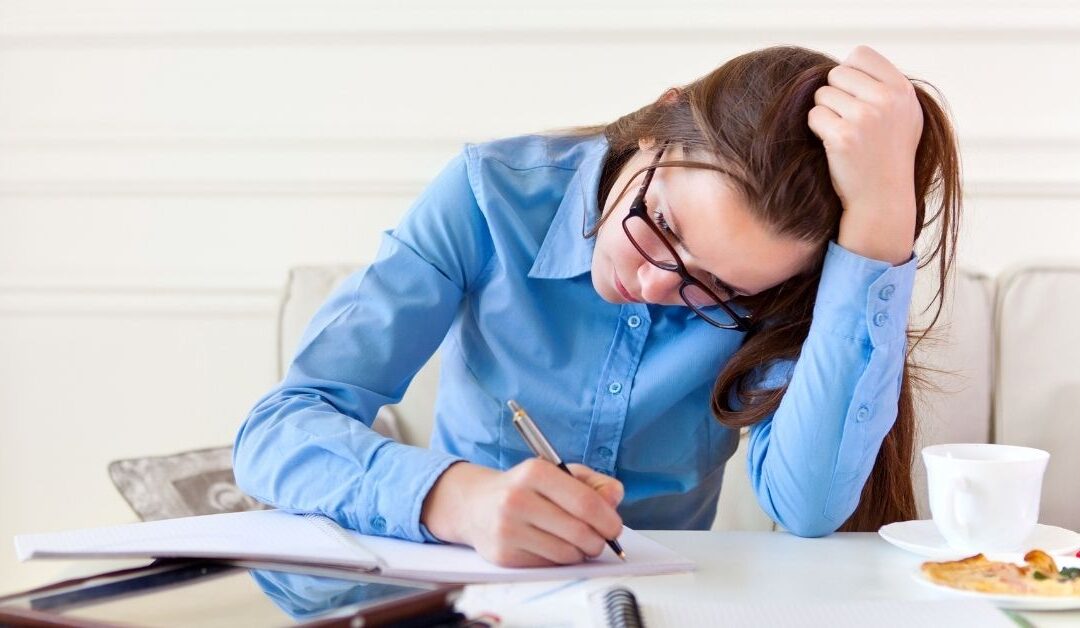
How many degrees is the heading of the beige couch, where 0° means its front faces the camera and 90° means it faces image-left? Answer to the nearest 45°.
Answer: approximately 0°

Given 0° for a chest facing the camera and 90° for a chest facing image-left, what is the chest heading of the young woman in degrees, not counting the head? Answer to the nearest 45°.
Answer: approximately 0°

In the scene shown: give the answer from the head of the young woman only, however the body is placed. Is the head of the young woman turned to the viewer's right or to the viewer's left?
to the viewer's left

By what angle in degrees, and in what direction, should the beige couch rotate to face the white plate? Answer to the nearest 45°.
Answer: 0° — it already faces it

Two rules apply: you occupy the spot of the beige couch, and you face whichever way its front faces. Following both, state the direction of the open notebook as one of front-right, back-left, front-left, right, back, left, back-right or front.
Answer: front-right
